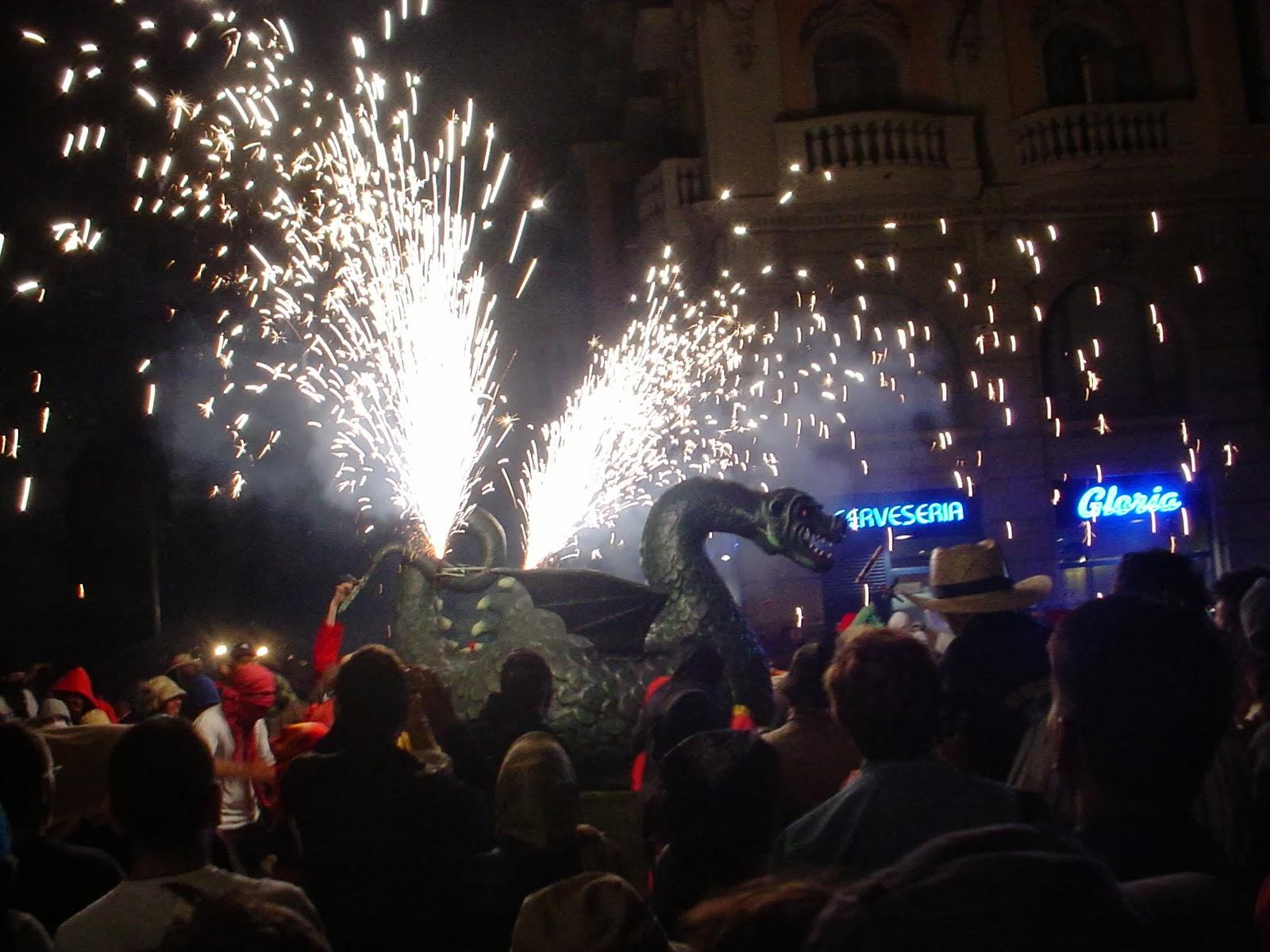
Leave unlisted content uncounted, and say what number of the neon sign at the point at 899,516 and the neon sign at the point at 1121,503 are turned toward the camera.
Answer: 2

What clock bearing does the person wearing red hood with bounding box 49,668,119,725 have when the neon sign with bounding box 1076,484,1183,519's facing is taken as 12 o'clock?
The person wearing red hood is roughly at 1 o'clock from the neon sign.

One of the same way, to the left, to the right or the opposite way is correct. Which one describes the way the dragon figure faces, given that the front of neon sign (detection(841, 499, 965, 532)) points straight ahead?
to the left

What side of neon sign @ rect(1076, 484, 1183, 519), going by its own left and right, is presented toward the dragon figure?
front

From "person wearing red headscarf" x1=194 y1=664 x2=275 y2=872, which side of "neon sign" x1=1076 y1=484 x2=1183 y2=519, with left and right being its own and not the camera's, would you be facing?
front

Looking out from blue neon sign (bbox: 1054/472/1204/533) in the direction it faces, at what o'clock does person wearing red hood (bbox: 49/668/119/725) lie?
The person wearing red hood is roughly at 1 o'clock from the blue neon sign.

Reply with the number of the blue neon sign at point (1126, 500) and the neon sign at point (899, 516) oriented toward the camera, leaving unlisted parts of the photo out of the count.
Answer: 2

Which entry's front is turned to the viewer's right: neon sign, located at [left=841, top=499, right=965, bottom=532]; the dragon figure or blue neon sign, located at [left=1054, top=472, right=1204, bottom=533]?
the dragon figure

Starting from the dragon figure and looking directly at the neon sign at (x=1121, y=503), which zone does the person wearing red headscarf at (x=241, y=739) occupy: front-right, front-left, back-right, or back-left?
back-left

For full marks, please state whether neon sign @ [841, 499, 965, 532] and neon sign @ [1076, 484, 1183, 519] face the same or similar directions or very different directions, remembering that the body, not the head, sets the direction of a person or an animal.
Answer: same or similar directions

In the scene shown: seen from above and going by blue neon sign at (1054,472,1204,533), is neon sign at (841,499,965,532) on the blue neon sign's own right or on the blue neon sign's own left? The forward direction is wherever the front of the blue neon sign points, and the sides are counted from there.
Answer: on the blue neon sign's own right

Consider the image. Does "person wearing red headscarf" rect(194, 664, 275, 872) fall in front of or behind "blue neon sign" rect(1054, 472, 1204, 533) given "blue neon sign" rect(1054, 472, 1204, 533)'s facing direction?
in front

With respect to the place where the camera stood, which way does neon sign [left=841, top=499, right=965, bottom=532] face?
facing the viewer

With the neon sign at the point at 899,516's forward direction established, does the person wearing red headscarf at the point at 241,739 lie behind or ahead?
ahead

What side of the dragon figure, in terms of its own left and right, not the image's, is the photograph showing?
right

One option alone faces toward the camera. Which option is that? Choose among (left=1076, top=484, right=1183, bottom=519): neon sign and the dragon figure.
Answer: the neon sign

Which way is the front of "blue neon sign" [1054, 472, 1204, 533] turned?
toward the camera
